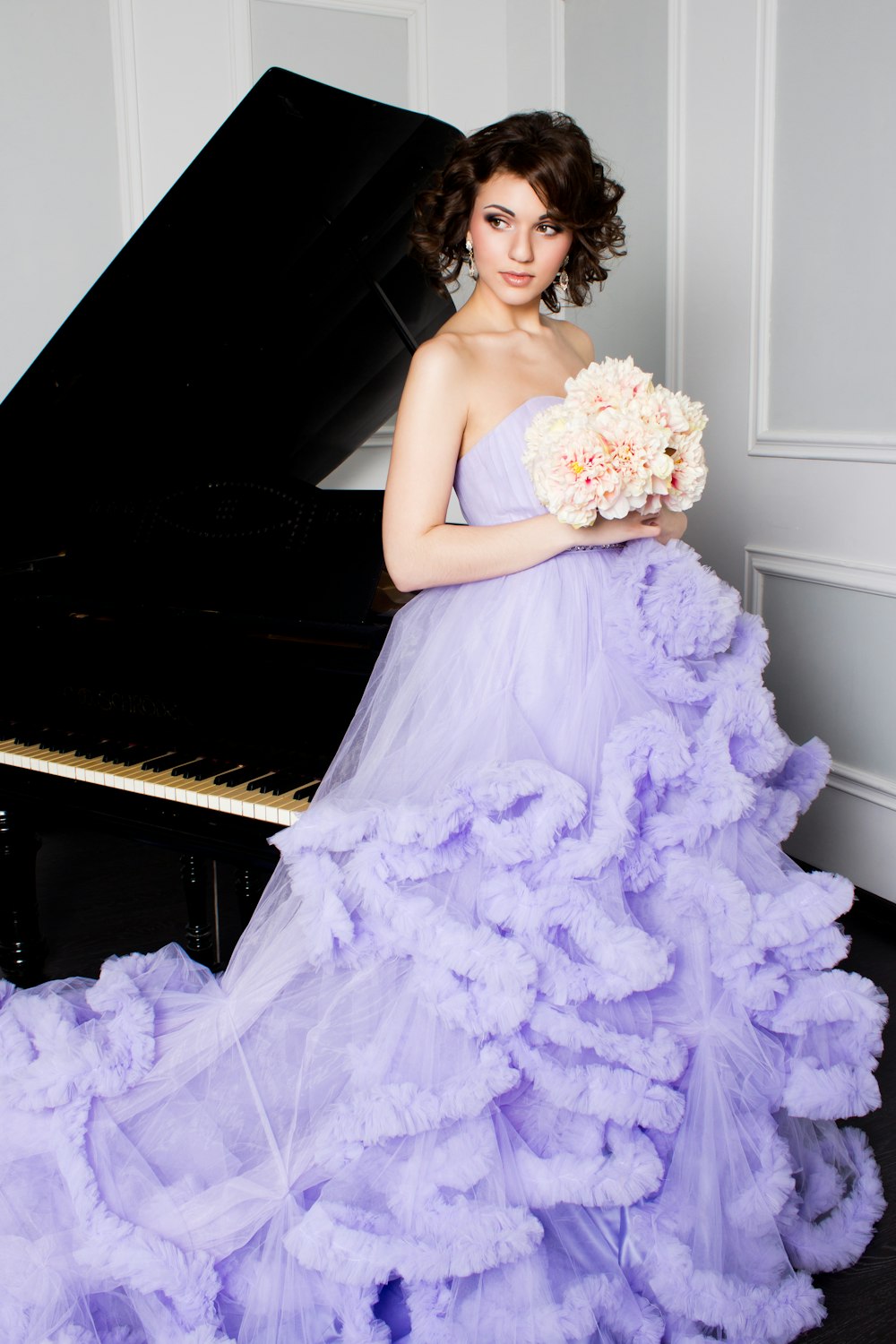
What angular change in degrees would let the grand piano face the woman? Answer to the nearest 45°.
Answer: approximately 45° to its left

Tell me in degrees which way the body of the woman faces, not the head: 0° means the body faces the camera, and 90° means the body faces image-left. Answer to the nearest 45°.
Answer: approximately 315°

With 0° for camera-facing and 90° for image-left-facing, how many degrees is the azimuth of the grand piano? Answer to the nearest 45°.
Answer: approximately 45°

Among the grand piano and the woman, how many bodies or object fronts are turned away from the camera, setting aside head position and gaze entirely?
0
